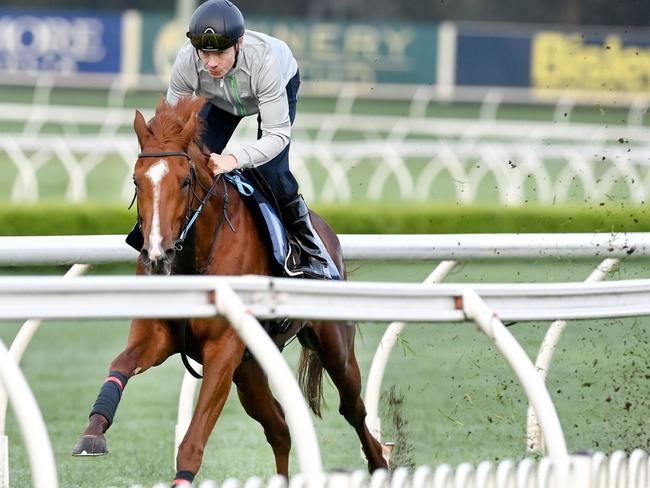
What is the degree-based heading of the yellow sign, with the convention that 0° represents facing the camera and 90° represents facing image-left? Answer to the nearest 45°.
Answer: approximately 0°

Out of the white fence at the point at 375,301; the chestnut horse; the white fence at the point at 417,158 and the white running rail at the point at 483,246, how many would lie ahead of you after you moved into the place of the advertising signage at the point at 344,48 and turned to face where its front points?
4

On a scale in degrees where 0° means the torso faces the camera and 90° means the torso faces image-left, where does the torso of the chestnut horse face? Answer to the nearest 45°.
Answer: approximately 45°

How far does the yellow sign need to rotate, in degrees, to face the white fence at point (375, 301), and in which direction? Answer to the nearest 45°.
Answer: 0° — it already faces it

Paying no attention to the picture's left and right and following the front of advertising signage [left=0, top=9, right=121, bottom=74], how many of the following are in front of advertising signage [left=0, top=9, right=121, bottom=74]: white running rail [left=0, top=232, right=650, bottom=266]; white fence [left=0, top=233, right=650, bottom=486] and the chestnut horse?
3

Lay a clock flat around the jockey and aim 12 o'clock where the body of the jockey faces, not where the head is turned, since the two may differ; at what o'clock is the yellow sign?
The yellow sign is roughly at 5 o'clock from the jockey.

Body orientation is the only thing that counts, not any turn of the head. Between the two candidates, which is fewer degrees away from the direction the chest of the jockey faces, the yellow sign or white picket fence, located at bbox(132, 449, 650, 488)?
the white picket fence

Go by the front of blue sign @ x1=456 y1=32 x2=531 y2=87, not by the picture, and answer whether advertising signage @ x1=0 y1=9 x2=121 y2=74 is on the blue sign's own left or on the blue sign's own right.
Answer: on the blue sign's own right

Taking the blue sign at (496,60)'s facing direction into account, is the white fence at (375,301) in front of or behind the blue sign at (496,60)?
in front

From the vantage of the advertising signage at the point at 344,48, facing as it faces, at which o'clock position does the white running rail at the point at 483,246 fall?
The white running rail is roughly at 12 o'clock from the advertising signage.

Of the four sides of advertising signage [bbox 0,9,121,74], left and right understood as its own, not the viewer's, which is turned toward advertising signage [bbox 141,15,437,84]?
left

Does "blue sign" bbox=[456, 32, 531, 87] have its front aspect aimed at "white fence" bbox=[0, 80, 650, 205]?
yes
